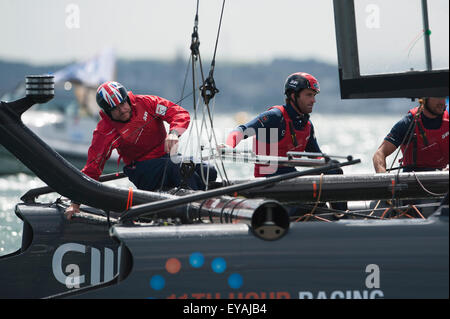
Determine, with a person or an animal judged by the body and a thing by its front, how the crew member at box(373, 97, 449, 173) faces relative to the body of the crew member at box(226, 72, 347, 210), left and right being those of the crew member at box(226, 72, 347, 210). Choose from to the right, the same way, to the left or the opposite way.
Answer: the same way

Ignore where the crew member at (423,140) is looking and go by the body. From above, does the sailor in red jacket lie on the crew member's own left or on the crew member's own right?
on the crew member's own right

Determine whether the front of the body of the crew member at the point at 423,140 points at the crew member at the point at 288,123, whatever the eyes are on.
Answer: no

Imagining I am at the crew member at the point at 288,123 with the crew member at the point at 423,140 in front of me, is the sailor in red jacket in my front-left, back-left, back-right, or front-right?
back-right
